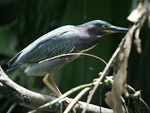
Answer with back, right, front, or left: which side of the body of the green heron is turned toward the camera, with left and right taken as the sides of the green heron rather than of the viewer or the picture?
right
